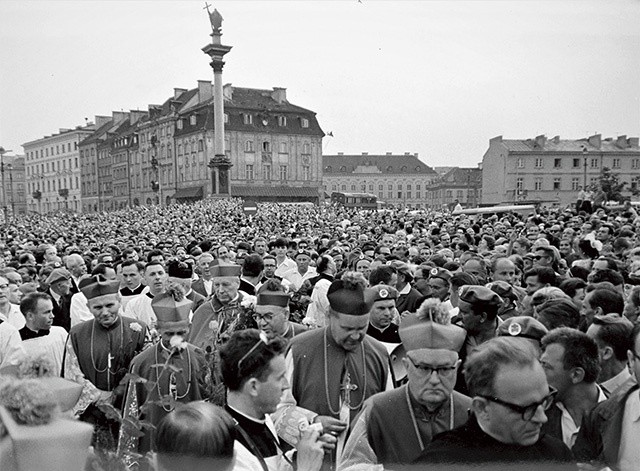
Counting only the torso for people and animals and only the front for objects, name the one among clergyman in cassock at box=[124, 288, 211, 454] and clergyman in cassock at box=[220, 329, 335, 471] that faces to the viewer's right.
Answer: clergyman in cassock at box=[220, 329, 335, 471]

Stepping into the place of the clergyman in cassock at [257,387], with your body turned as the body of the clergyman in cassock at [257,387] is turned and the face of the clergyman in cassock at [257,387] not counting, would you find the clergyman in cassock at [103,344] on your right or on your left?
on your left

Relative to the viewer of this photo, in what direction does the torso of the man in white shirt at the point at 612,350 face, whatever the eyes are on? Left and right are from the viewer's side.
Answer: facing to the left of the viewer

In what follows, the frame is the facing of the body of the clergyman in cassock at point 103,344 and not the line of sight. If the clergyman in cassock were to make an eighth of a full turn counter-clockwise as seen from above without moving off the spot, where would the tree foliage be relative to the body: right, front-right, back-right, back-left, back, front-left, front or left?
left

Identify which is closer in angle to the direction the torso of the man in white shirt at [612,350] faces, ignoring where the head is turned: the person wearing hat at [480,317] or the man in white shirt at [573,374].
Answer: the person wearing hat

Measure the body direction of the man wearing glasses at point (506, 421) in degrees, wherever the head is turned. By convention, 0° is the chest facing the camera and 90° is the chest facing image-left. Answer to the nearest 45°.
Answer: approximately 315°

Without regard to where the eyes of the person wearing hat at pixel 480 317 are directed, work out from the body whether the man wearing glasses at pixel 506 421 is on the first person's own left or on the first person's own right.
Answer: on the first person's own left
